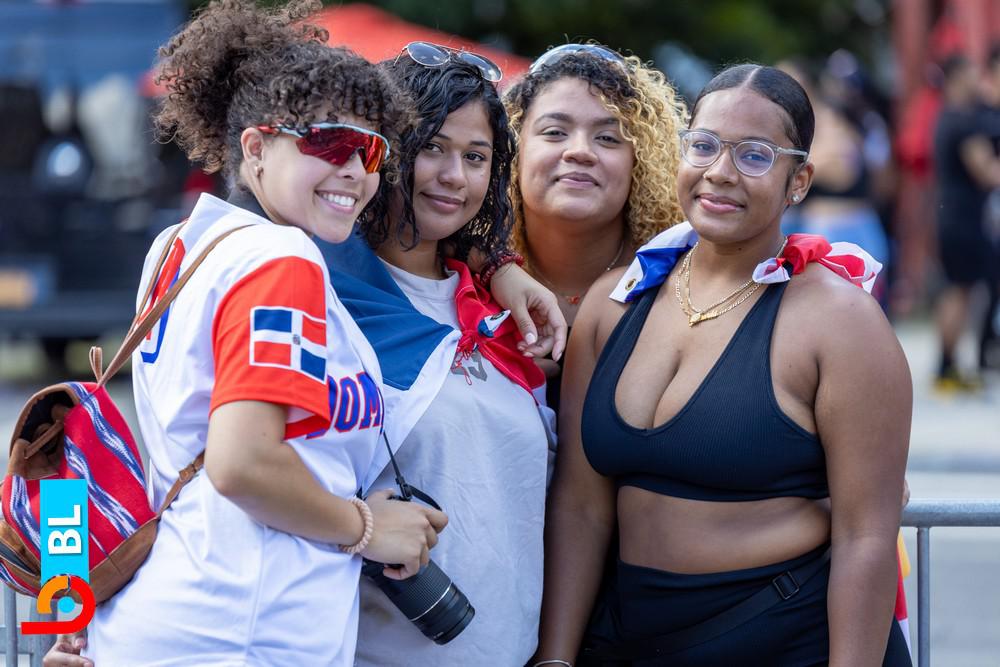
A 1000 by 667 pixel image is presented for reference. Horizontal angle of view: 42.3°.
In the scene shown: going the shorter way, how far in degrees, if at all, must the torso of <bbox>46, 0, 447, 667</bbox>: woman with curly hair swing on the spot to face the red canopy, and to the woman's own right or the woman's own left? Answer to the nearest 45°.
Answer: approximately 90° to the woman's own left

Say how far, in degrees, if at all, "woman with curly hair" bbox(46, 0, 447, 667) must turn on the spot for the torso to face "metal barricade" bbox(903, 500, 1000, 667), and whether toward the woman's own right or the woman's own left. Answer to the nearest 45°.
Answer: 0° — they already face it

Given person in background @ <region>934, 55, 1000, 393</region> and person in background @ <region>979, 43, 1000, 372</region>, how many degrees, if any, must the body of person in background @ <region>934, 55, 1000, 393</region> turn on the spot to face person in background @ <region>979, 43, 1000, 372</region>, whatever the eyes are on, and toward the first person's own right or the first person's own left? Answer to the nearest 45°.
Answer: approximately 45° to the first person's own left

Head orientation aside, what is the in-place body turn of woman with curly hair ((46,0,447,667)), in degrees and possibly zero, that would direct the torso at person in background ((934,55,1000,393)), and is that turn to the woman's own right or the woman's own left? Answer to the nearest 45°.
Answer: approximately 45° to the woman's own left

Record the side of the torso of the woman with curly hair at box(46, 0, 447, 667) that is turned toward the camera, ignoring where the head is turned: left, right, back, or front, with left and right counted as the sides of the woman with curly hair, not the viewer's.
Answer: right
